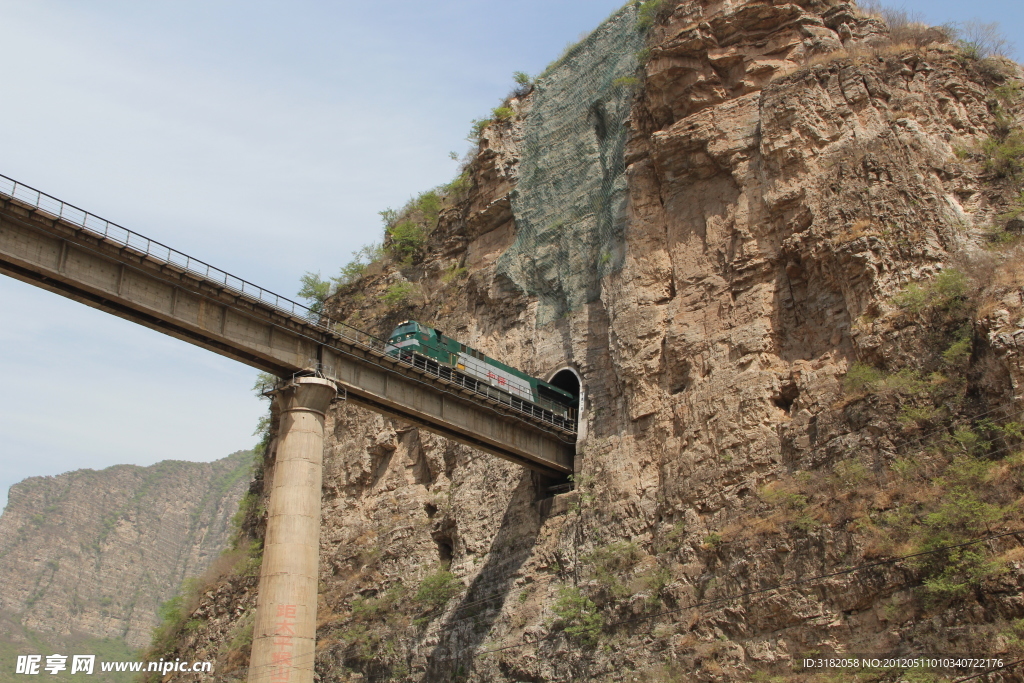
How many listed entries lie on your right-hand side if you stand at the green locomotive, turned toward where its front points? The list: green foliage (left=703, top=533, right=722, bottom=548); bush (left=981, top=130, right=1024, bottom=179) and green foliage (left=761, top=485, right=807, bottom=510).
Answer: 0

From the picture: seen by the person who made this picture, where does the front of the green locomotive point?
facing the viewer and to the left of the viewer

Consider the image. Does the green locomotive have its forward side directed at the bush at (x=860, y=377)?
no

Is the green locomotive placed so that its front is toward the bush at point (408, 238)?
no

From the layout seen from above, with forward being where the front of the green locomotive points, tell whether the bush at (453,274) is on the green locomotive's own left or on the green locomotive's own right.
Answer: on the green locomotive's own right

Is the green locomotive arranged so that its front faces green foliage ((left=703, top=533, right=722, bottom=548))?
no
